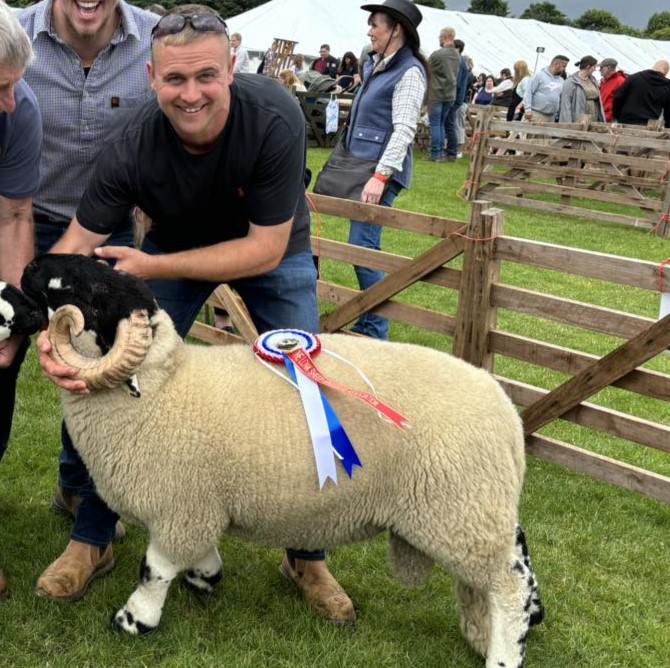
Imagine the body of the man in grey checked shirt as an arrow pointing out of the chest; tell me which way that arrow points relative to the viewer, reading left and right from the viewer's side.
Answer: facing the viewer

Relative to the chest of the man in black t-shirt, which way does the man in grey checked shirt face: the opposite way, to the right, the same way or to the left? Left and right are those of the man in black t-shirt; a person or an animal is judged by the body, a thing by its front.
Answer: the same way

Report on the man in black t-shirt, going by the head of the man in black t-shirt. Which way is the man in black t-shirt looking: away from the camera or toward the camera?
toward the camera

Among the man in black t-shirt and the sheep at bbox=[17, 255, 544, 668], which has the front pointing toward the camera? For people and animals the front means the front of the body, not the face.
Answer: the man in black t-shirt

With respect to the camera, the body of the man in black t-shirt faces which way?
toward the camera

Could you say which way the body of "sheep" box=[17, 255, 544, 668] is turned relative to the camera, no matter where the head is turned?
to the viewer's left

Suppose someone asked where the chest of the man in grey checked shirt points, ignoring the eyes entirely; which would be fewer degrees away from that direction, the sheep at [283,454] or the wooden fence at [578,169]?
the sheep

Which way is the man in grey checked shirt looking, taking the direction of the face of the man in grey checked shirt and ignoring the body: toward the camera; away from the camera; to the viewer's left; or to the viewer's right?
toward the camera

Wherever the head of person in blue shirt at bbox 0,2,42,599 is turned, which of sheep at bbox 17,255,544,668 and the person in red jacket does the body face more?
the sheep

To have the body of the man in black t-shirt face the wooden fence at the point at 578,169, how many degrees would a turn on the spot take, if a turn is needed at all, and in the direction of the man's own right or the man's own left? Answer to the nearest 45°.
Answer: approximately 135° to the man's own left

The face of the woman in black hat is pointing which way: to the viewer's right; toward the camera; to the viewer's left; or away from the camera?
to the viewer's left

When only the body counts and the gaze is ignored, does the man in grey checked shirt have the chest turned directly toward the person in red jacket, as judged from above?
no

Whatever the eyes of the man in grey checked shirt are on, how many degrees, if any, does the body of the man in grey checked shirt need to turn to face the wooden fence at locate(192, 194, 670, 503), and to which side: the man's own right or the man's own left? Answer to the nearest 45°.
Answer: approximately 90° to the man's own left

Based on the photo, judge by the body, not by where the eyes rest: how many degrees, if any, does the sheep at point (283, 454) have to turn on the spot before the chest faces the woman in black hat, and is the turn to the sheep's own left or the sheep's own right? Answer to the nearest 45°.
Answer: approximately 90° to the sheep's own right

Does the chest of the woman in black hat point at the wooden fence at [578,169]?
no
